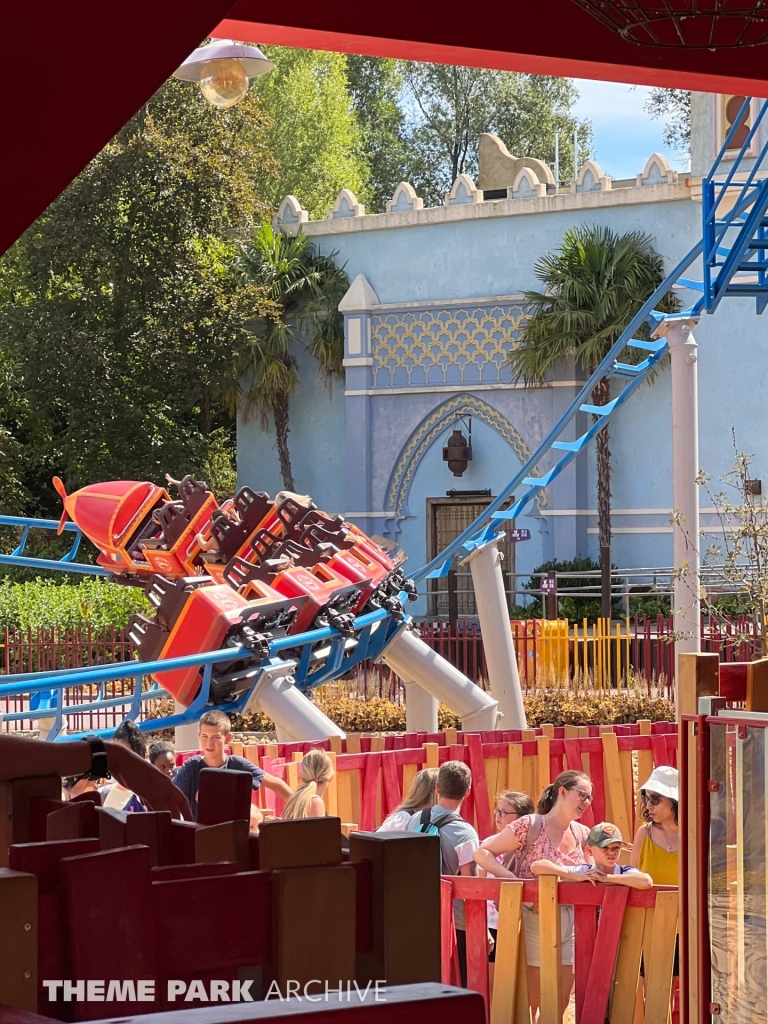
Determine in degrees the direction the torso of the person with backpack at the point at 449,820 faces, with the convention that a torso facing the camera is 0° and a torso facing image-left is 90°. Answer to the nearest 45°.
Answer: approximately 180°

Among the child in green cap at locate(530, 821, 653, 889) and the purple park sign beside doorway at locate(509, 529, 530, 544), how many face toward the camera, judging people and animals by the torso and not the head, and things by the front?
2

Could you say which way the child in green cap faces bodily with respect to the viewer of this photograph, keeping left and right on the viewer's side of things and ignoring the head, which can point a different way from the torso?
facing the viewer

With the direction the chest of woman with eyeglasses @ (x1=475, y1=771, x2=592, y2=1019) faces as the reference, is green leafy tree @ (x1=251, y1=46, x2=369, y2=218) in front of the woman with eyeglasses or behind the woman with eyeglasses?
behind

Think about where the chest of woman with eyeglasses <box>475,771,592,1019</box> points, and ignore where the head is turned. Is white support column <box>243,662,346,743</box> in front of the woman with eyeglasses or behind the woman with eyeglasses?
behind

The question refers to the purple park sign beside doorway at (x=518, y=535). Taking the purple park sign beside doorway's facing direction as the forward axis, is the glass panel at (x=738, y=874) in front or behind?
in front

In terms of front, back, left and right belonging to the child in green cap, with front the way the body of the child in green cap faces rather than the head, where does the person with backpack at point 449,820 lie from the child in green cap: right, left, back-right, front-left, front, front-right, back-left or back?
back-right

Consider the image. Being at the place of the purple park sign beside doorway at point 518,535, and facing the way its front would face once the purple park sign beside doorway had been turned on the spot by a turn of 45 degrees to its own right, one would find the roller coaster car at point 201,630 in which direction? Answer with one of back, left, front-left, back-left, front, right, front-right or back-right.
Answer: front-left

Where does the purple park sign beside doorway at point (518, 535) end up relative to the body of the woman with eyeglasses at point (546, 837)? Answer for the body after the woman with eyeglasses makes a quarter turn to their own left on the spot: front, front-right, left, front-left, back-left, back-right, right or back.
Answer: front-left

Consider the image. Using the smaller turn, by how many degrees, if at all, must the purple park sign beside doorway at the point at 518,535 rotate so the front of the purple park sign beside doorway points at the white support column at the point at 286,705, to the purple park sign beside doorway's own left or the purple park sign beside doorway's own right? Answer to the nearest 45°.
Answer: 0° — it already faces it

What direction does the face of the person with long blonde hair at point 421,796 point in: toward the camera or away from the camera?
away from the camera

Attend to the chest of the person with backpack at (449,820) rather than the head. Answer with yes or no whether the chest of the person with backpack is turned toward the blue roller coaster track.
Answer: yes

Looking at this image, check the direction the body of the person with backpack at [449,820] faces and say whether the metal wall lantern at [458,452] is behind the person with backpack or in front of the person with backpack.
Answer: in front

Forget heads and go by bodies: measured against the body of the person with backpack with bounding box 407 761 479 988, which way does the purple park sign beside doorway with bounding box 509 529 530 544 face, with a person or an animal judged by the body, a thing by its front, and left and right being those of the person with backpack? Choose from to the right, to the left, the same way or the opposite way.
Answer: the opposite way
